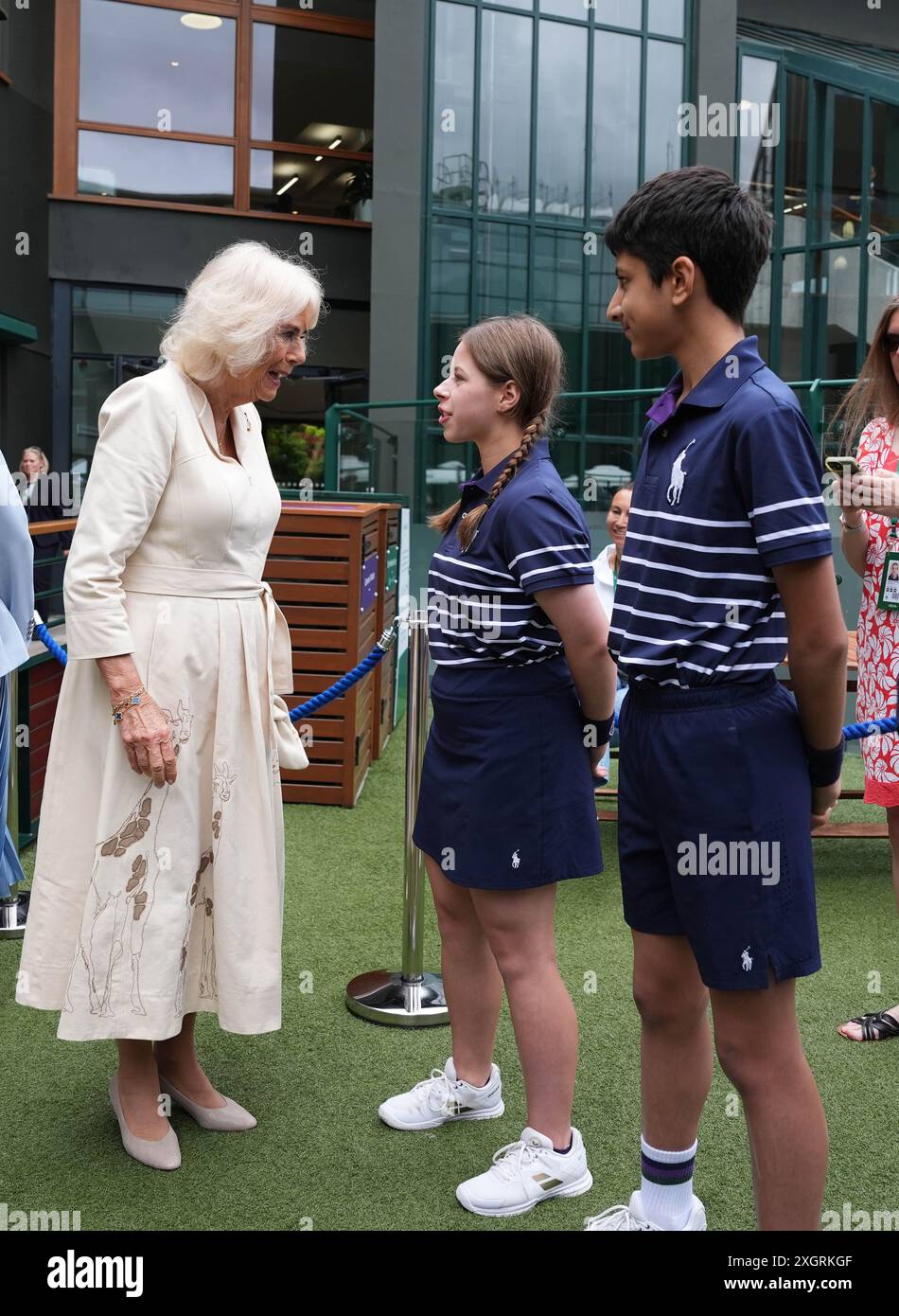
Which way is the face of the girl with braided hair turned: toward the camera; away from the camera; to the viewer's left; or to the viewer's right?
to the viewer's left

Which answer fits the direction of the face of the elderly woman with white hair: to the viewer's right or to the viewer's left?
to the viewer's right

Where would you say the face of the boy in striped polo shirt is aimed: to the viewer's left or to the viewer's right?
to the viewer's left

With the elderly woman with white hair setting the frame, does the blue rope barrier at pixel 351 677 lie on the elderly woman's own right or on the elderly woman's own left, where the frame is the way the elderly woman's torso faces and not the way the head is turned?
on the elderly woman's own left

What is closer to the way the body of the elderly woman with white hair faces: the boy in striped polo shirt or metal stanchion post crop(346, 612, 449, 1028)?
the boy in striped polo shirt

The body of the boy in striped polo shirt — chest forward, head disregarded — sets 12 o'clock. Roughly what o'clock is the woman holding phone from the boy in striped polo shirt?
The woman holding phone is roughly at 5 o'clock from the boy in striped polo shirt.

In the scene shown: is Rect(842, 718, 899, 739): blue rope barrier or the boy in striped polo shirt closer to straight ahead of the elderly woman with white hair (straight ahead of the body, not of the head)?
the boy in striped polo shirt

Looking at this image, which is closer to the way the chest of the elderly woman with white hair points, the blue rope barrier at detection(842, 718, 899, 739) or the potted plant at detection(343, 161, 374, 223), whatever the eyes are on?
the blue rope barrier

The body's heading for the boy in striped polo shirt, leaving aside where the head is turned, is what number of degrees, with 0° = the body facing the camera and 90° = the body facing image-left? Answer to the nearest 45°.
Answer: approximately 45°

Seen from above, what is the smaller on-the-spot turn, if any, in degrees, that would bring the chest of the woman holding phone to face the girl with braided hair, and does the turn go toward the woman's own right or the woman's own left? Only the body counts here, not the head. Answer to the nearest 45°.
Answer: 0° — they already face them

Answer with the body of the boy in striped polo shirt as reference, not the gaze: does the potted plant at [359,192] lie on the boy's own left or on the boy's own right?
on the boy's own right

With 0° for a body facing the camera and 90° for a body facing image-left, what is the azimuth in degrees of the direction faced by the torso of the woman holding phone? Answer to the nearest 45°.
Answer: approximately 45°
